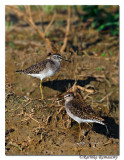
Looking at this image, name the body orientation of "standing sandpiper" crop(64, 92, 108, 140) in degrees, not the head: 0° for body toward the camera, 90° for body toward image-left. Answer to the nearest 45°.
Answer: approximately 90°
